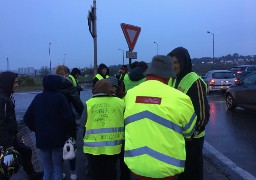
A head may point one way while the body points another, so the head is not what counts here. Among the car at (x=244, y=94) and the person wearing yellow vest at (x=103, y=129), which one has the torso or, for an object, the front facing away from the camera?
the person wearing yellow vest

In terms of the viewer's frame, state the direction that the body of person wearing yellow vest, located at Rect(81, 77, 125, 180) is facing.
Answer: away from the camera

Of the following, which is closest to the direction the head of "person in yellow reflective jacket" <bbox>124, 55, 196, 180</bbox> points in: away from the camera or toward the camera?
away from the camera

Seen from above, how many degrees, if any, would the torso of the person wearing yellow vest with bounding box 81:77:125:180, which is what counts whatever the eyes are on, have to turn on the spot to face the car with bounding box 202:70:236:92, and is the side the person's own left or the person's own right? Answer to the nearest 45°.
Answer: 0° — they already face it

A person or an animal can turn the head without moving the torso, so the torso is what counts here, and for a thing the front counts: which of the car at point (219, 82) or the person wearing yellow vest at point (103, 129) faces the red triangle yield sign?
the person wearing yellow vest

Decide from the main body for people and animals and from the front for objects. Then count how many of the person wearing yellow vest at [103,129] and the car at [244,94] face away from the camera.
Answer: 1

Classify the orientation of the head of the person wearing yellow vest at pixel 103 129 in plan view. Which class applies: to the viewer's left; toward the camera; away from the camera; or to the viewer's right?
away from the camera

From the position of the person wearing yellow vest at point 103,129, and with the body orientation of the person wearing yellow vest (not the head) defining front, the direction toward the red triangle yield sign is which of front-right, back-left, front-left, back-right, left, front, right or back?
front
